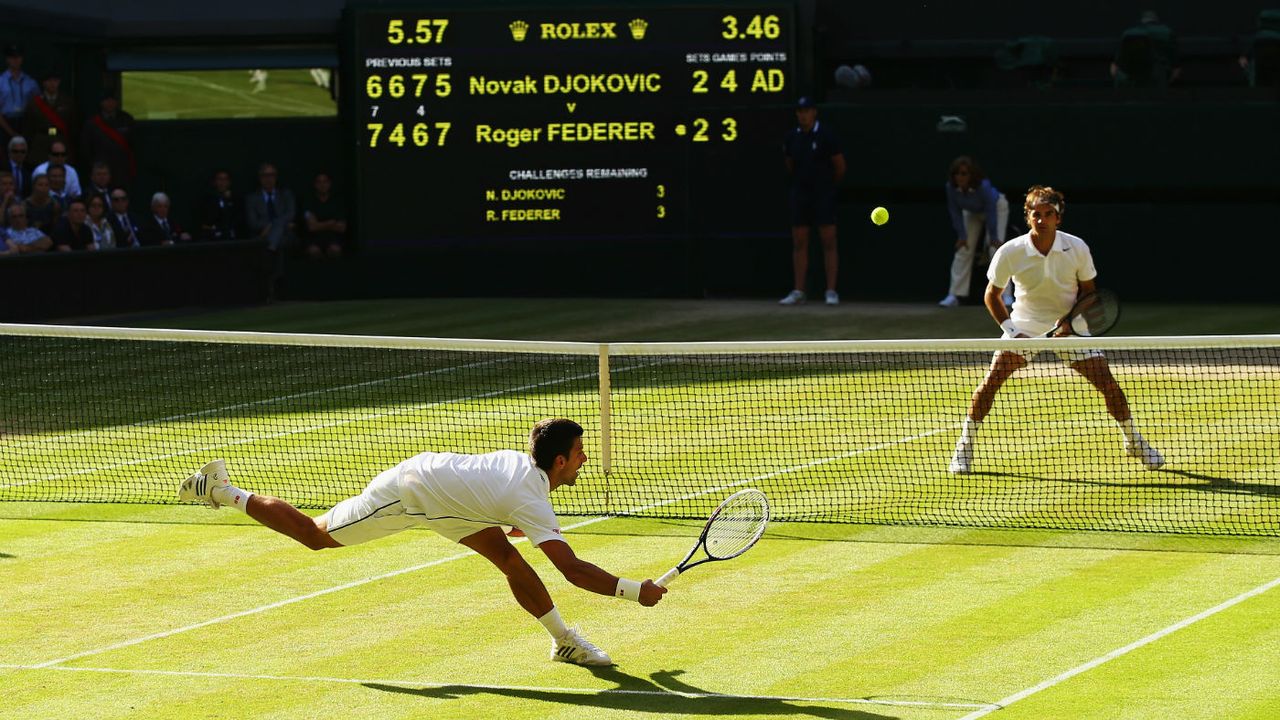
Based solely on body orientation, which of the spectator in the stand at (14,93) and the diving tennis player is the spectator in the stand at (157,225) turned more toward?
the diving tennis player

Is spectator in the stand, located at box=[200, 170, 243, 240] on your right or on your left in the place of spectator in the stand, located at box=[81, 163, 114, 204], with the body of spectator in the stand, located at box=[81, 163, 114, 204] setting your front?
on your left

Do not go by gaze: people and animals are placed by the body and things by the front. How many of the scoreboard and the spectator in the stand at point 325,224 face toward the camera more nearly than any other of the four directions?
2

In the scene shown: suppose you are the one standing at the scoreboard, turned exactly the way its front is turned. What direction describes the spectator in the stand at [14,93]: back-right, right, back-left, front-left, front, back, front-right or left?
right

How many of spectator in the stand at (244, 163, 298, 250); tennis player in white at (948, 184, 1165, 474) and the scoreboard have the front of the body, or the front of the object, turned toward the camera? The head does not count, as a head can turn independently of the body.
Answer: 3
